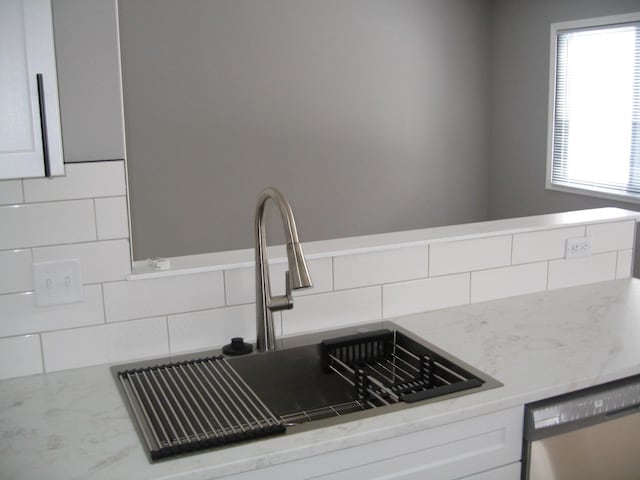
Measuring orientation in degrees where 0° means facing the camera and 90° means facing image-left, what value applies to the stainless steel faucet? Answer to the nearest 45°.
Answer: approximately 315°

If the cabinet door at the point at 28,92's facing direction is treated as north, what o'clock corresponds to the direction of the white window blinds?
The white window blinds is roughly at 8 o'clock from the cabinet door.

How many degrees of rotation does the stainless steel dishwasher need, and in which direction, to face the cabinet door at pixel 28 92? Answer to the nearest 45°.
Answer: approximately 90° to its right

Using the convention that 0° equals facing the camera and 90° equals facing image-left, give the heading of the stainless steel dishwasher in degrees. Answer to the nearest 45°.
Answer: approximately 315°

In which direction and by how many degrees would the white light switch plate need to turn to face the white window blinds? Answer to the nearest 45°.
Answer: approximately 135° to its left

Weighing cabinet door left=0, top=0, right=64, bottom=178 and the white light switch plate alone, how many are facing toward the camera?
2

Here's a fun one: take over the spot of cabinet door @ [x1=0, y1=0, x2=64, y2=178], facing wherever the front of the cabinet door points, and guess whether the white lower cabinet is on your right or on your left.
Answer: on your left

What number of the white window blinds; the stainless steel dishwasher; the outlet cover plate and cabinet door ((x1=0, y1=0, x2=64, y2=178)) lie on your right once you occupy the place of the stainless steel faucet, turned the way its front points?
1

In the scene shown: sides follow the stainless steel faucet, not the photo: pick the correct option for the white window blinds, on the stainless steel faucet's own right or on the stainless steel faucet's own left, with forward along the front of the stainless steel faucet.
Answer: on the stainless steel faucet's own left

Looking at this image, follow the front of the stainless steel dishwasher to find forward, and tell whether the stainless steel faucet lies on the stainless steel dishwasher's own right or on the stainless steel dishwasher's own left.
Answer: on the stainless steel dishwasher's own right

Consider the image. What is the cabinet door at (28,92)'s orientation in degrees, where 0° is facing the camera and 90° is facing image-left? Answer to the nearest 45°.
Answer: approximately 0°

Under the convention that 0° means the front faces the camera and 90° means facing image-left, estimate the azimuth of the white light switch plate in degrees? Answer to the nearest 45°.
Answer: approximately 0°

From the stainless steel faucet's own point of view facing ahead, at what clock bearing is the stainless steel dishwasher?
The stainless steel dishwasher is roughly at 11 o'clock from the stainless steel faucet.
